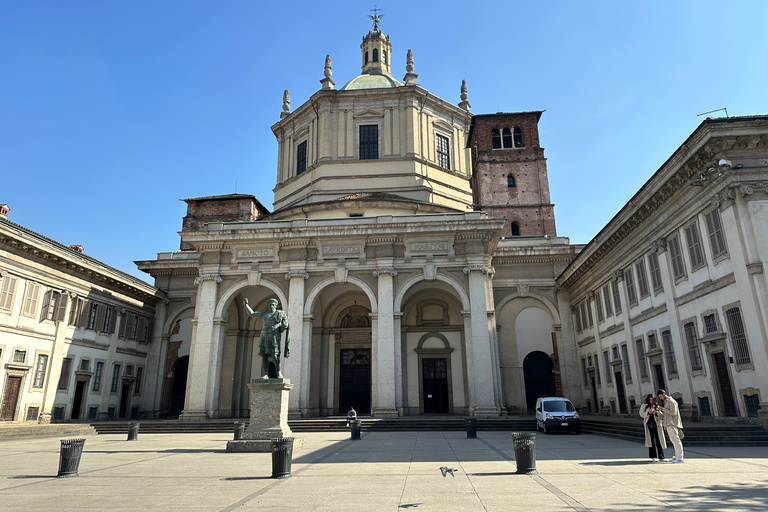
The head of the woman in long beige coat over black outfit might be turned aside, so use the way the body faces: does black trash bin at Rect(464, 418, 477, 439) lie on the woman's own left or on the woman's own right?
on the woman's own right

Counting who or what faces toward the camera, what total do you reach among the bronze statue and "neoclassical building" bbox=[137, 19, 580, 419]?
2

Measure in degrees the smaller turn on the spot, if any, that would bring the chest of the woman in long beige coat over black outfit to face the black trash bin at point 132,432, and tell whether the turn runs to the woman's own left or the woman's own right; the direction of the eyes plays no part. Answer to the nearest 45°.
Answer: approximately 90° to the woman's own right

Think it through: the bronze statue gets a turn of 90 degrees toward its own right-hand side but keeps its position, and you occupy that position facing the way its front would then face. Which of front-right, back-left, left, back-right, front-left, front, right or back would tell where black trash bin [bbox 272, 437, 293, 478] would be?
left

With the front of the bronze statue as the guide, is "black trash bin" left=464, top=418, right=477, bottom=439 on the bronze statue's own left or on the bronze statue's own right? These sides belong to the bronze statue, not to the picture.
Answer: on the bronze statue's own left

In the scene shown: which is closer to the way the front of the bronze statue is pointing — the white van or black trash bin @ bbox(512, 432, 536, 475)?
the black trash bin

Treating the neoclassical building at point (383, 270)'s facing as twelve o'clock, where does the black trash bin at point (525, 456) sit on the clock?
The black trash bin is roughly at 12 o'clock from the neoclassical building.

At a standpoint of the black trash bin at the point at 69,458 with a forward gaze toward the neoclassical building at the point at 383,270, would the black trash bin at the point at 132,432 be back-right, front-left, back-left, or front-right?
front-left

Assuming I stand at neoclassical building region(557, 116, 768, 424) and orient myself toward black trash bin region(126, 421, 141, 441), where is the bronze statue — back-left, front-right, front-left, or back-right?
front-left

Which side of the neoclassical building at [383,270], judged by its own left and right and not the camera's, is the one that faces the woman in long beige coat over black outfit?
front

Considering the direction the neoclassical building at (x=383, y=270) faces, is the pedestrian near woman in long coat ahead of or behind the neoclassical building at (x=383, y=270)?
ahead

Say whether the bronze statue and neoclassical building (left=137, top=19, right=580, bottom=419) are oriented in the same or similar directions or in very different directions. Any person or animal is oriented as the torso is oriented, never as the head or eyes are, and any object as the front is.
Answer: same or similar directions

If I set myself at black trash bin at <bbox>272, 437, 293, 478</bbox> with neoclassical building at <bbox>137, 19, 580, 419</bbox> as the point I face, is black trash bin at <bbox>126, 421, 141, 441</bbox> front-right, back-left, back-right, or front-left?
front-left

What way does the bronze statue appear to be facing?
toward the camera

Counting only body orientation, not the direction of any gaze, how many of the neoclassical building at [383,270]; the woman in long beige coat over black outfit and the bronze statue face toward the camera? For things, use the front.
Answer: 3

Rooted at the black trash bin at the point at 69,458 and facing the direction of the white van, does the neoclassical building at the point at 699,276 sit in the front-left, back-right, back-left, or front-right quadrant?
front-right

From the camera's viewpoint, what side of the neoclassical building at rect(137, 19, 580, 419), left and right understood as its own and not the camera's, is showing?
front
